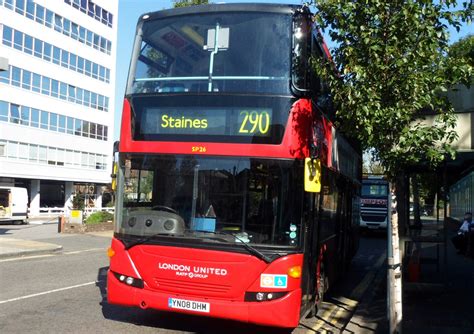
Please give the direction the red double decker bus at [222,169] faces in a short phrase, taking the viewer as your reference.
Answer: facing the viewer and to the left of the viewer

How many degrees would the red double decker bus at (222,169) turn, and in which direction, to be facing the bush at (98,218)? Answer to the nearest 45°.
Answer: approximately 135° to its right

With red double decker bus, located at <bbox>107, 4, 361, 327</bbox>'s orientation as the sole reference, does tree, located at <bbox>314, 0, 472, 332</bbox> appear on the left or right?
on its left

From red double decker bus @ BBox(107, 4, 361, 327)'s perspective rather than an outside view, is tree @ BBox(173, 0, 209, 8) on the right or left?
on its right

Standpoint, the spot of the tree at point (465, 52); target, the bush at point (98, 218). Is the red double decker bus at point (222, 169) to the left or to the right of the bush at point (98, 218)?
left

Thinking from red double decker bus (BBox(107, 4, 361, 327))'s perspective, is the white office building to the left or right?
on its right

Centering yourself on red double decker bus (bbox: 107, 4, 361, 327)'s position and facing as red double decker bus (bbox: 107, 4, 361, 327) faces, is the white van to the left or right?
on its right
